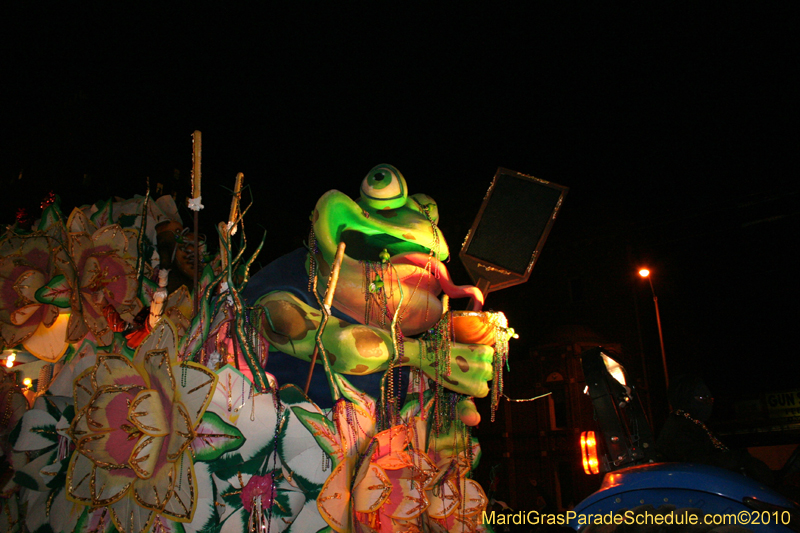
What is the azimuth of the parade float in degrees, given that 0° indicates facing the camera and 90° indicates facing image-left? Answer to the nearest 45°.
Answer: approximately 270°
